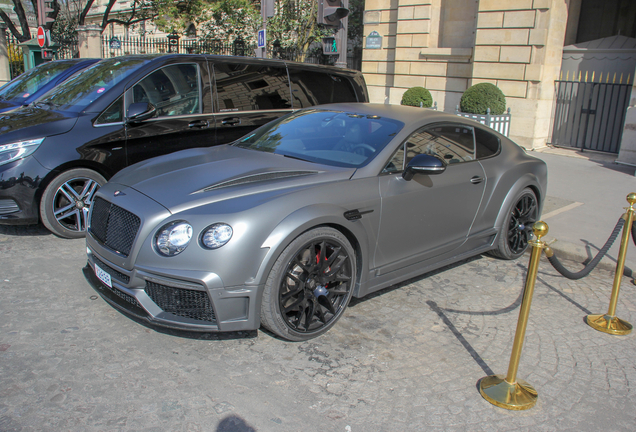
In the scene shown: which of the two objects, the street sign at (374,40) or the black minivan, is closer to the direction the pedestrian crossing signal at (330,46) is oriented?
the black minivan

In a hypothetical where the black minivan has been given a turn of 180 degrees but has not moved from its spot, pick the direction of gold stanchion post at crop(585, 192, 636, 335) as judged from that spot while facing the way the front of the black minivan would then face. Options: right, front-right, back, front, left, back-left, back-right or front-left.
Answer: right

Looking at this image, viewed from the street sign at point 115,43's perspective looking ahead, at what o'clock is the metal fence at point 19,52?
The metal fence is roughly at 4 o'clock from the street sign.

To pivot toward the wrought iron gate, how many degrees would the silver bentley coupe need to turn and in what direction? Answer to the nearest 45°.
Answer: approximately 180°

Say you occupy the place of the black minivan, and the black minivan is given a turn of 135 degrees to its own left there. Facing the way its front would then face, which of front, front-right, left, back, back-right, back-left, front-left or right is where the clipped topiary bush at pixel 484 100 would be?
front-left

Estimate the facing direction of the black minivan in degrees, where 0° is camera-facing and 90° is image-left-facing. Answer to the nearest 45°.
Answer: approximately 45°

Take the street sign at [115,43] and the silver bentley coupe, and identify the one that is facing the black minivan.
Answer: the street sign
